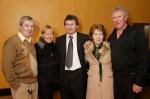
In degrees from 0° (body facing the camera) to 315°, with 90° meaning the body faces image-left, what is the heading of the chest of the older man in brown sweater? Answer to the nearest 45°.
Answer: approximately 315°

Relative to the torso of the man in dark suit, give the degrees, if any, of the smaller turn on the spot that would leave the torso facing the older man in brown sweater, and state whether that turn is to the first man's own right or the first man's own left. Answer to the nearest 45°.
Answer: approximately 45° to the first man's own right

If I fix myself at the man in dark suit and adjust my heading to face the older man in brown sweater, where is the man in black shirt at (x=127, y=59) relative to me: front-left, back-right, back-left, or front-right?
back-left

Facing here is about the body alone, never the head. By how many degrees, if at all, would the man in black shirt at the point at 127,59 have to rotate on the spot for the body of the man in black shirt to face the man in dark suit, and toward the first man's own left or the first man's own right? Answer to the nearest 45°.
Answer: approximately 45° to the first man's own right

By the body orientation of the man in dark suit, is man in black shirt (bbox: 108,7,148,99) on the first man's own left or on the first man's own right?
on the first man's own left

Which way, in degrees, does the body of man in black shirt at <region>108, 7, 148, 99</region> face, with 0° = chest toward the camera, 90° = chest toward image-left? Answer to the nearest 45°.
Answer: approximately 45°

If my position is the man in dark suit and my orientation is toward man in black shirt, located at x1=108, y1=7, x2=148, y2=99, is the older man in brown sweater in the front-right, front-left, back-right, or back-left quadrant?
back-right
